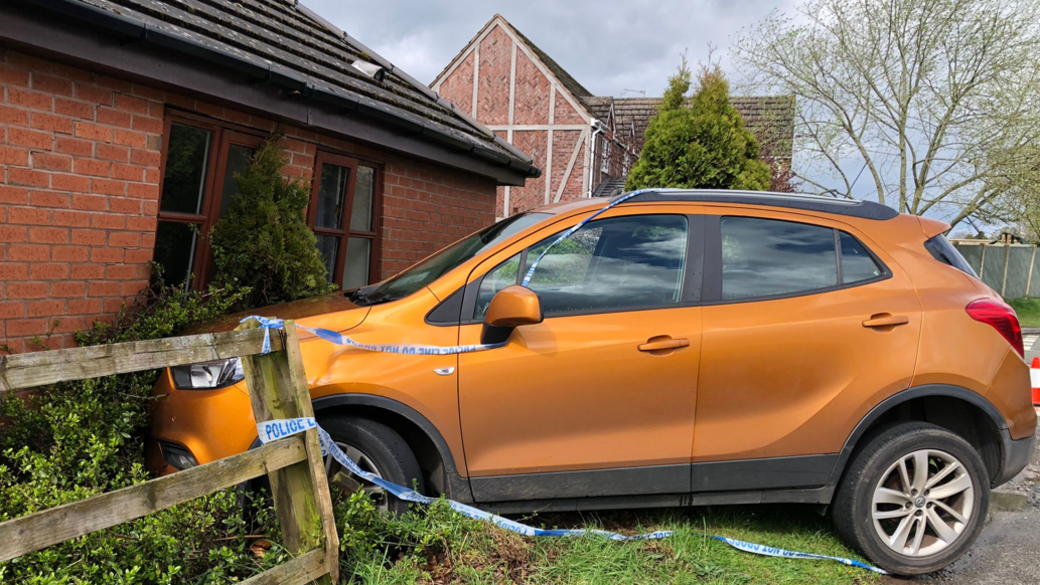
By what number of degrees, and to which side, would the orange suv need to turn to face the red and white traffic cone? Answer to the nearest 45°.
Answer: approximately 135° to its right

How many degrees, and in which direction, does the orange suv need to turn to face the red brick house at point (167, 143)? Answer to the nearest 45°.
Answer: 0° — it already faces it

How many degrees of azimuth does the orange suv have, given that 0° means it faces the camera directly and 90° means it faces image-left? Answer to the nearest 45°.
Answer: approximately 90°
